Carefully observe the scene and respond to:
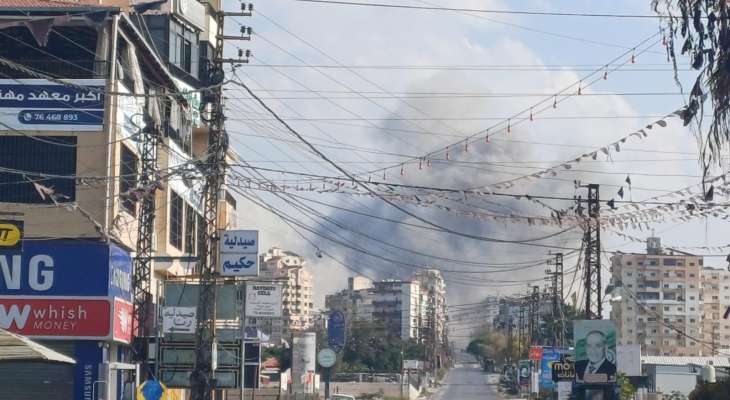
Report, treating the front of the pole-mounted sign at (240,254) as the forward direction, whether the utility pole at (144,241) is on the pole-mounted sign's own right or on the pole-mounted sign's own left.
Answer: on the pole-mounted sign's own right

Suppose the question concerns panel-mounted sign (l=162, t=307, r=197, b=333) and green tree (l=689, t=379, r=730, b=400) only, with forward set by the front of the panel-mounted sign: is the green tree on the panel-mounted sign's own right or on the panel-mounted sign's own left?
on the panel-mounted sign's own left

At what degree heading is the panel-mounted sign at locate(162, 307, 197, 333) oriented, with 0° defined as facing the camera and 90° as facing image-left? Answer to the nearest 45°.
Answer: approximately 0°

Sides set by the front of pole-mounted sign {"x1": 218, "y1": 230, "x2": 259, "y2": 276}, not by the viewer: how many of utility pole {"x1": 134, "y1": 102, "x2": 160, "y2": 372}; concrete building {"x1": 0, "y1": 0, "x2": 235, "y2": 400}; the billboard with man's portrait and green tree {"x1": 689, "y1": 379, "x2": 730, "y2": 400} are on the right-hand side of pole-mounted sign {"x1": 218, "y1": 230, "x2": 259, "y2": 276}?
2

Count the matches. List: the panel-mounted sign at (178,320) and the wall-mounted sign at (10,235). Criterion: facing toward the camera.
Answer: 2

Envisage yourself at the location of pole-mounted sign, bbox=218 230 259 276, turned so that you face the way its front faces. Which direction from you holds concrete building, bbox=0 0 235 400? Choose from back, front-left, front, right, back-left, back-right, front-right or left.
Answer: right

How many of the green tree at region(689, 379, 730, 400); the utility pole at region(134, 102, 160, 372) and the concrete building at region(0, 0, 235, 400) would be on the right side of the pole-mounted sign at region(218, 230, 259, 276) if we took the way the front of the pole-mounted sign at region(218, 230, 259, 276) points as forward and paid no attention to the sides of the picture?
2
